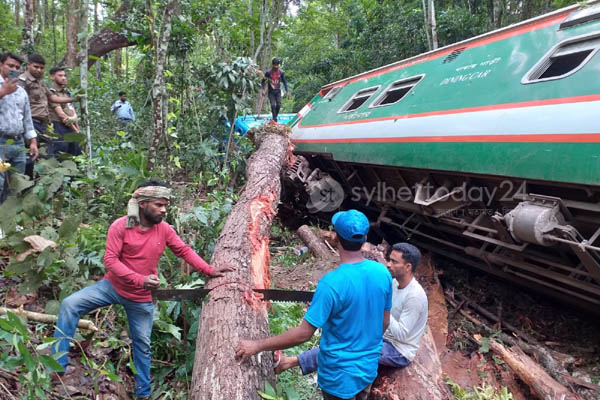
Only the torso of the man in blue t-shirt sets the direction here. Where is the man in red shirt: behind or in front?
in front

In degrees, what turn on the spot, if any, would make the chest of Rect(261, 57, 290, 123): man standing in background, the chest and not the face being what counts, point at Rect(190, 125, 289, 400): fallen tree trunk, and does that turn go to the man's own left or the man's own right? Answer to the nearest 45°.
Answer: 0° — they already face it

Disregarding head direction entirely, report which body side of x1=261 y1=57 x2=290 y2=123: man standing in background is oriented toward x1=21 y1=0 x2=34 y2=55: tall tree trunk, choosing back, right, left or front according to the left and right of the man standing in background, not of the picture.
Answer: right

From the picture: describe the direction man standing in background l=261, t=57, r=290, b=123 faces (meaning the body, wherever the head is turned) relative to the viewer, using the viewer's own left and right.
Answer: facing the viewer

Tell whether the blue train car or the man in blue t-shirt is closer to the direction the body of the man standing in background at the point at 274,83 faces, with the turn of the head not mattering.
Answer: the man in blue t-shirt

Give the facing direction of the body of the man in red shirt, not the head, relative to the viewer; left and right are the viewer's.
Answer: facing the viewer and to the right of the viewer

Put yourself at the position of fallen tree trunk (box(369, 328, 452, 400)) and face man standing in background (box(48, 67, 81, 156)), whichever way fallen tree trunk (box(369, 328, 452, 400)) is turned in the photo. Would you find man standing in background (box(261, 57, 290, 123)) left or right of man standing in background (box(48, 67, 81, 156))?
right

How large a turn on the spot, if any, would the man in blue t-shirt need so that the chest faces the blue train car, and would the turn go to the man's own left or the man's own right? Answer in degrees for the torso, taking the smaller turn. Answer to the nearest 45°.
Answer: approximately 45° to the man's own right

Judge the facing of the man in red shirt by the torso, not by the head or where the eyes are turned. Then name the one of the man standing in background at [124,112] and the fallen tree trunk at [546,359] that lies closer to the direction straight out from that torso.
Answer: the fallen tree trunk

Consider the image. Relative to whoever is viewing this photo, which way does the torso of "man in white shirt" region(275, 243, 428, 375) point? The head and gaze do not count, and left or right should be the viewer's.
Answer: facing to the left of the viewer

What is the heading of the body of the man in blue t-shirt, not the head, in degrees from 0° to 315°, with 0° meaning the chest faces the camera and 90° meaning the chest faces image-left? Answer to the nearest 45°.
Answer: approximately 135°
